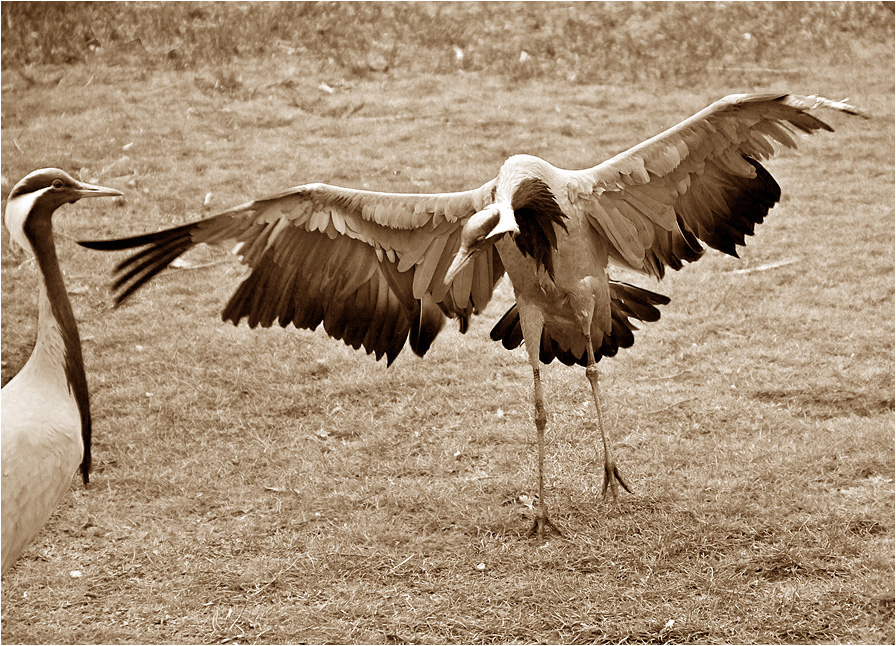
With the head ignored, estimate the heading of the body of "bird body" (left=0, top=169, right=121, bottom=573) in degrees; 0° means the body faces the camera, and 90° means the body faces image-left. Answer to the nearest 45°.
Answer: approximately 270°

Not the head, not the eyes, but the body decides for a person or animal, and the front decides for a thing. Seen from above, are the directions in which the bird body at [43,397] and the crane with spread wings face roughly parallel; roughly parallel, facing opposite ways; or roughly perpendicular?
roughly perpendicular

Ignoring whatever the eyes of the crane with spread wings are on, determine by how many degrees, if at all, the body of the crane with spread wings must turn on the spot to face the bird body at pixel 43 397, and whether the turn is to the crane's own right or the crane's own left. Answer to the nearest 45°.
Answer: approximately 45° to the crane's own right

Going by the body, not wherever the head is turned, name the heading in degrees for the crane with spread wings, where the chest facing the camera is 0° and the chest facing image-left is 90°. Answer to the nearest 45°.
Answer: approximately 0°
